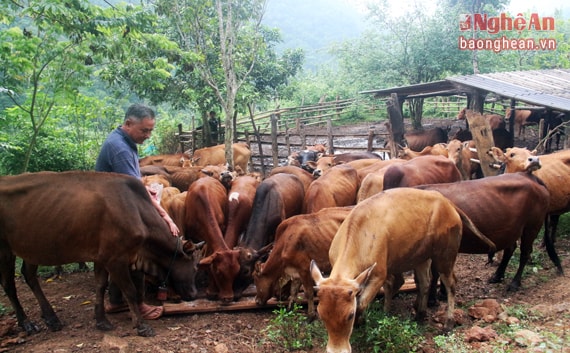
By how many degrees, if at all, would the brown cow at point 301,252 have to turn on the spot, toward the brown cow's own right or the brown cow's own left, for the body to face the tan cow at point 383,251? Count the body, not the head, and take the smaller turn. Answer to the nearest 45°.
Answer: approximately 90° to the brown cow's own left

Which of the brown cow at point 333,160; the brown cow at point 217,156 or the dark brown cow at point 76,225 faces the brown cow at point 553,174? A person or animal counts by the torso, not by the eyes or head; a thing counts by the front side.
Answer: the dark brown cow

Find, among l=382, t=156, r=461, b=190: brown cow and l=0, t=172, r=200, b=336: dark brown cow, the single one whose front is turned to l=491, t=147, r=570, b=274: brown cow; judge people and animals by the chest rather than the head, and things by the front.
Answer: the dark brown cow

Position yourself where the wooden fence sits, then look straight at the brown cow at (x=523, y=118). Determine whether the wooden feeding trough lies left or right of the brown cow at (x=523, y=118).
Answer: right

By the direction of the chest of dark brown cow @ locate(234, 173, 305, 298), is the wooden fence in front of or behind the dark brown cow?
behind

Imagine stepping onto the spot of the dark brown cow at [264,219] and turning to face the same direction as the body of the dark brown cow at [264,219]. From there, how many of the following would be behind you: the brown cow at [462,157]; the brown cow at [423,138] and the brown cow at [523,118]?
3

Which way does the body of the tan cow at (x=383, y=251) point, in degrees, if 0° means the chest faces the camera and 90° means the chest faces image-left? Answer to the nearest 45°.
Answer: approximately 45°

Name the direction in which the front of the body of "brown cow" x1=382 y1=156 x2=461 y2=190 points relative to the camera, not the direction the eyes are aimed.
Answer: to the viewer's left

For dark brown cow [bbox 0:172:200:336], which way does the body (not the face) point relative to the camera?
to the viewer's right

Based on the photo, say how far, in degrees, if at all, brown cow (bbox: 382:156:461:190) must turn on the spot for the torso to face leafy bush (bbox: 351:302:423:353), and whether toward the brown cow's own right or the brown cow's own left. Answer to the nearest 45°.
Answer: approximately 90° to the brown cow's own left

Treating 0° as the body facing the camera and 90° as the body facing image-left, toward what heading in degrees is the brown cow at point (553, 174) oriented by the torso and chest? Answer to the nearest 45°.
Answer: approximately 90°

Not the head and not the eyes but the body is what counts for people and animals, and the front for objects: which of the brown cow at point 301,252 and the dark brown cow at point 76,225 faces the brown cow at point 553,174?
the dark brown cow

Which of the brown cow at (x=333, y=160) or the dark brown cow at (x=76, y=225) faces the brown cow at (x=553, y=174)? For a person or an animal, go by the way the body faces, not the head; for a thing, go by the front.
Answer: the dark brown cow
